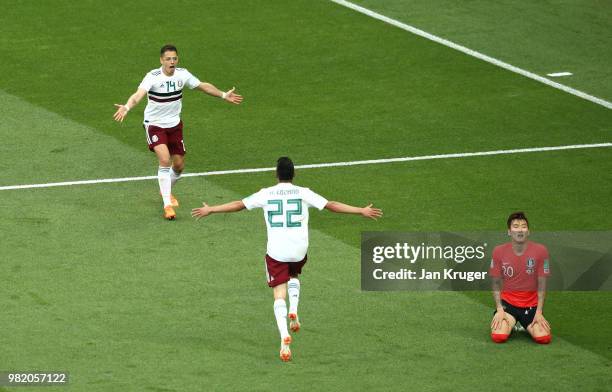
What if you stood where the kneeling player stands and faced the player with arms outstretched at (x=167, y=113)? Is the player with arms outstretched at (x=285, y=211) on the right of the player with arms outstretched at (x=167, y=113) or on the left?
left

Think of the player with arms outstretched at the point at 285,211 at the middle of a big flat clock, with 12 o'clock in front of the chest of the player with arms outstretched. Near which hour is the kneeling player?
The kneeling player is roughly at 3 o'clock from the player with arms outstretched.

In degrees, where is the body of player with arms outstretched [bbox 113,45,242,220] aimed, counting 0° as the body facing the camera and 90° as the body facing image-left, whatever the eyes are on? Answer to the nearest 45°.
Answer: approximately 0°

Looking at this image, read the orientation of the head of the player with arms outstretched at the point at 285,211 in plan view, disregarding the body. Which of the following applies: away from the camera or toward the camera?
away from the camera

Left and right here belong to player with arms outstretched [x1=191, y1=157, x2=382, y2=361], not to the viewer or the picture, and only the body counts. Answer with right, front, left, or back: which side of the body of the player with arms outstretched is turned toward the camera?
back

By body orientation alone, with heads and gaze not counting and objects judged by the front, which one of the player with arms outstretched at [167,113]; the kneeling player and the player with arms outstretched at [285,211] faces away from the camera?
the player with arms outstretched at [285,211]

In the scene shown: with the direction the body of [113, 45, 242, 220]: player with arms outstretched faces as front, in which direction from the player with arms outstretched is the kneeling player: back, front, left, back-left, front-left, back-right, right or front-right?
front-left

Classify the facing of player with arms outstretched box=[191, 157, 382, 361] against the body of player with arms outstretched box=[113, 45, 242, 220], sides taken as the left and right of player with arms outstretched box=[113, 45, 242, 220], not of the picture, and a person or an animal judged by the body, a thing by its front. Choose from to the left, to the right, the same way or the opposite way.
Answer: the opposite way

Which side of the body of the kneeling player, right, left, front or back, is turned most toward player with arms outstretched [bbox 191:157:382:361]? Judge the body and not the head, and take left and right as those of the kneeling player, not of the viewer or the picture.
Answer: right

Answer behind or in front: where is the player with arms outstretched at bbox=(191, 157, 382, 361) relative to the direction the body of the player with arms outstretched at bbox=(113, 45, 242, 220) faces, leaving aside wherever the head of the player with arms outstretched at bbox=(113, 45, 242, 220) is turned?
in front

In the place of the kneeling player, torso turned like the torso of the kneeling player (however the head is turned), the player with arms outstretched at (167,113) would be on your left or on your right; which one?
on your right

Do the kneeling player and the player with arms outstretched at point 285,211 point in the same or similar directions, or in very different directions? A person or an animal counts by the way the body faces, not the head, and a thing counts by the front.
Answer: very different directions

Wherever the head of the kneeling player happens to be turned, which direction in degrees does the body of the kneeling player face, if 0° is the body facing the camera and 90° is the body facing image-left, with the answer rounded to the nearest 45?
approximately 0°

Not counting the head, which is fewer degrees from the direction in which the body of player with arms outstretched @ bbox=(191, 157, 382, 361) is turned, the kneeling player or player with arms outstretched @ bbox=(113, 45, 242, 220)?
the player with arms outstretched
